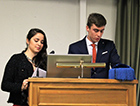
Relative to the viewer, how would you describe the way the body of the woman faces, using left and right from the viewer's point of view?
facing the viewer and to the right of the viewer

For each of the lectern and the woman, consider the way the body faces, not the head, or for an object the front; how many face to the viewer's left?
0

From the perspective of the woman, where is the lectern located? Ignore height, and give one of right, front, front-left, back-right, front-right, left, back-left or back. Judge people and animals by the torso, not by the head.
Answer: front

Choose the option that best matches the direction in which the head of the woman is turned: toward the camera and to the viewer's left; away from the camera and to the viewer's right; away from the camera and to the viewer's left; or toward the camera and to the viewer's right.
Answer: toward the camera and to the viewer's right
